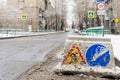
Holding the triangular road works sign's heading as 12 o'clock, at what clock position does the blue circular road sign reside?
The blue circular road sign is roughly at 9 o'clock from the triangular road works sign.

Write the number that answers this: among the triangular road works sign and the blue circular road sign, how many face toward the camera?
2

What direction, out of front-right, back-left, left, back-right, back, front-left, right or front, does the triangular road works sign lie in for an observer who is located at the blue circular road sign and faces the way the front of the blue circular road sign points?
right

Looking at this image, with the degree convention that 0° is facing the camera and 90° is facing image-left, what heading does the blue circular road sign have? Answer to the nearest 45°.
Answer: approximately 0°

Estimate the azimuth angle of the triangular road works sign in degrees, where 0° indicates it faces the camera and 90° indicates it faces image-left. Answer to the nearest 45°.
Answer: approximately 0°
